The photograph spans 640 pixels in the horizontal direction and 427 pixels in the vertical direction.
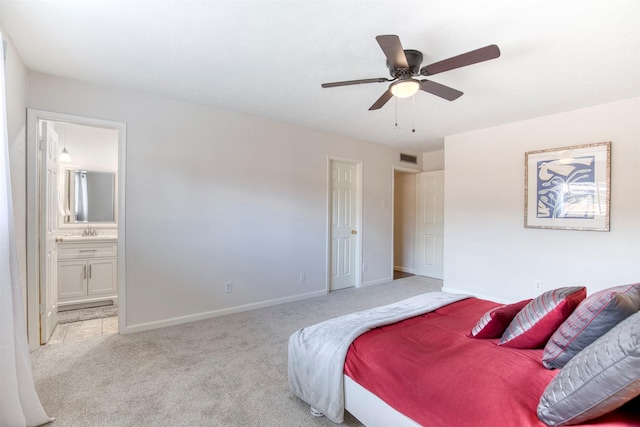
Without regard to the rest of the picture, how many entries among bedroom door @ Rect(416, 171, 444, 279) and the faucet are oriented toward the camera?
2

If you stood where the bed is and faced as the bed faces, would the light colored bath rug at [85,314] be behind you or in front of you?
in front

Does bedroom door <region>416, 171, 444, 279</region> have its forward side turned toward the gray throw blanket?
yes

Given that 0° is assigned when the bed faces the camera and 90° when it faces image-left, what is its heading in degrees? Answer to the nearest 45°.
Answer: approximately 135°

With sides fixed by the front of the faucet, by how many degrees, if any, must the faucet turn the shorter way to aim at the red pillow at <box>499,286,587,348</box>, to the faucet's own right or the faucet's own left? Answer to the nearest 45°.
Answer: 0° — it already faces it

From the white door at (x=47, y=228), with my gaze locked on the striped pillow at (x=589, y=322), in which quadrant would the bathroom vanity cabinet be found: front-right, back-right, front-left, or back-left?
back-left

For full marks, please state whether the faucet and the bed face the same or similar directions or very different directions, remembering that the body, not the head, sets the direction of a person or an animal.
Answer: very different directions

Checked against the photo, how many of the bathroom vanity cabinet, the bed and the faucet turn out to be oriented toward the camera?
2

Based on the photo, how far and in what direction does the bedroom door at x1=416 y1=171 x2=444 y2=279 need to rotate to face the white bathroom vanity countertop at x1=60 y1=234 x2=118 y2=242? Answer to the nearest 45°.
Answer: approximately 45° to its right

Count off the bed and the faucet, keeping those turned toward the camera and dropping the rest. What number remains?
1
